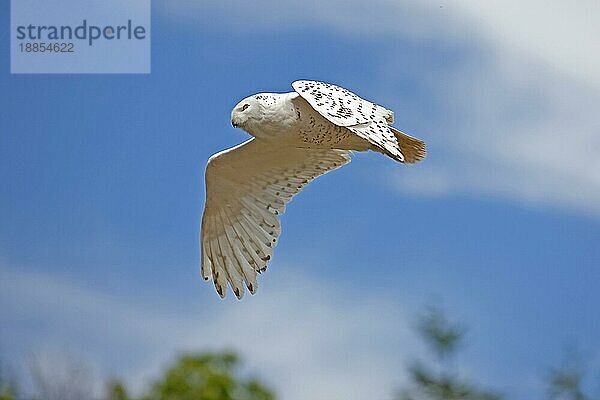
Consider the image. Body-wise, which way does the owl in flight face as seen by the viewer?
to the viewer's left
